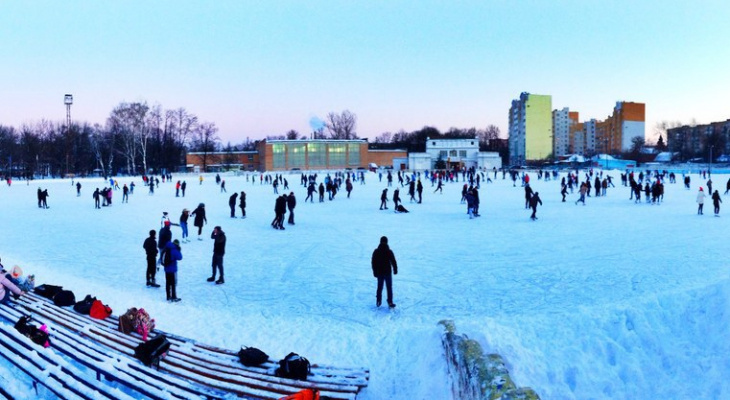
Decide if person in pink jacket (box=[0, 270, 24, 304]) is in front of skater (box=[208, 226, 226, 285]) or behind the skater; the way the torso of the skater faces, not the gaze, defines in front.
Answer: in front

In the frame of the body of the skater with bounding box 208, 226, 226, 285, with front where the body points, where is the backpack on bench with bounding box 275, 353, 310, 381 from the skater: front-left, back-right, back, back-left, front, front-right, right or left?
left

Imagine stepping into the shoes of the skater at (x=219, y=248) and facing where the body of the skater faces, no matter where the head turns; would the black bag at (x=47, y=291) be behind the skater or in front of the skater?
in front

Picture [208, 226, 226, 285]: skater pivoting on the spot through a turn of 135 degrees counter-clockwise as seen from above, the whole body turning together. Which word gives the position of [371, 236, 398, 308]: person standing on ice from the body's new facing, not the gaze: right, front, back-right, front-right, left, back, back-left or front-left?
front
